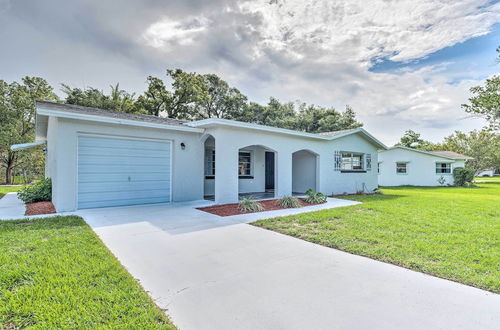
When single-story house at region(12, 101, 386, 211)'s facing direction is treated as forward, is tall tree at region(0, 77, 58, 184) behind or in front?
behind

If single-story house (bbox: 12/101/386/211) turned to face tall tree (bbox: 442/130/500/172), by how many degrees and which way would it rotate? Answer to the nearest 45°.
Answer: approximately 90° to its left

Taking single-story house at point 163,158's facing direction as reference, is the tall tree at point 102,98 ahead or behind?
behind

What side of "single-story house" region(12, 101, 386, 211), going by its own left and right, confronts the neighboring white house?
left

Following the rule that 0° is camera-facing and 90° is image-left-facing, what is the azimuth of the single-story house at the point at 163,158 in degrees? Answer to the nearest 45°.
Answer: approximately 315°

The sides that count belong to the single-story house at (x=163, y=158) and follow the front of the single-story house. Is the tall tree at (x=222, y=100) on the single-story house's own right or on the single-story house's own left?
on the single-story house's own left

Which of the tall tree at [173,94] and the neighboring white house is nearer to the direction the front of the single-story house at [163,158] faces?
the neighboring white house

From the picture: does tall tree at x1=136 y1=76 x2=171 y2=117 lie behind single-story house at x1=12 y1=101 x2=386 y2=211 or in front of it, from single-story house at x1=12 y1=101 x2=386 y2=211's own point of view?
behind
